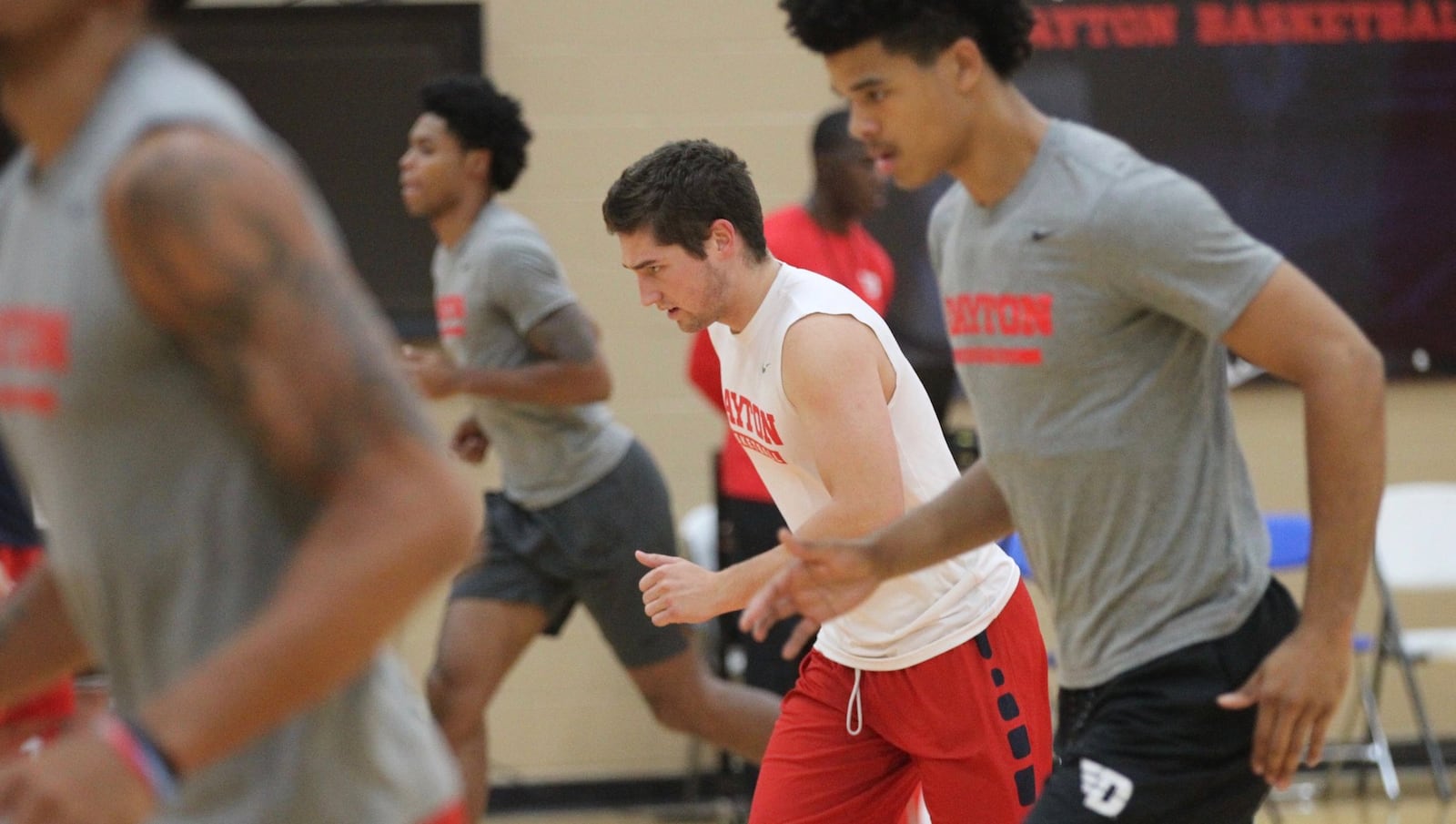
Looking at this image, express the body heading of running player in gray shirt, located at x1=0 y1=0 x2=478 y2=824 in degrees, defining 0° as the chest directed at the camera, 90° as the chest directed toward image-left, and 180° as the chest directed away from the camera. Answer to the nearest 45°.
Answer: approximately 45°

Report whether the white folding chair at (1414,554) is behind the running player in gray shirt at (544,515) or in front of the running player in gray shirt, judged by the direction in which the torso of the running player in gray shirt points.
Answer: behind

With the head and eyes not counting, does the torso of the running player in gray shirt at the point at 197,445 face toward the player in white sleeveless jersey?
no

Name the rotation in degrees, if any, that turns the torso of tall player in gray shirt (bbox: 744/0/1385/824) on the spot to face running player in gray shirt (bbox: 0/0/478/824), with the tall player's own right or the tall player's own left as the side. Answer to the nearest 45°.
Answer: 0° — they already face them

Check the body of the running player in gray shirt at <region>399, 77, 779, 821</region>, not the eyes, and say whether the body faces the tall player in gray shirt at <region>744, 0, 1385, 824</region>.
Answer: no

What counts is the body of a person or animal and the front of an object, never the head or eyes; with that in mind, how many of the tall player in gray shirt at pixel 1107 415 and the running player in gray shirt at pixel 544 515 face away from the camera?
0

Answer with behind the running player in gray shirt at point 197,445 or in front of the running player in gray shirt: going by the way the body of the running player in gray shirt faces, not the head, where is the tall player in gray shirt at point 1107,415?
behind

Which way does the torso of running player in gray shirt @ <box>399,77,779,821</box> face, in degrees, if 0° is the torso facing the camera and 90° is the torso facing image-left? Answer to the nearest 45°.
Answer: approximately 90°

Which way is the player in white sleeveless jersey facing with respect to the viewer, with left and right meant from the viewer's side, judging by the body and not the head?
facing the viewer and to the left of the viewer

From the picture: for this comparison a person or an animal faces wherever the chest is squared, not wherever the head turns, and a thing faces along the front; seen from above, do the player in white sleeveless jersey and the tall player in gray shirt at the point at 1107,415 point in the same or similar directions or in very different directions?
same or similar directions

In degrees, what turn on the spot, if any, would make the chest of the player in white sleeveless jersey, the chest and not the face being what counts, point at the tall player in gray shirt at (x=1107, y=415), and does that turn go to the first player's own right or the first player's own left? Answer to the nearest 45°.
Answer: approximately 90° to the first player's own left

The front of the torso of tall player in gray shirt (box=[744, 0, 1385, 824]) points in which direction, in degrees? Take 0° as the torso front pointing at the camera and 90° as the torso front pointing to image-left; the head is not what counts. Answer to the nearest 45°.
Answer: approximately 45°

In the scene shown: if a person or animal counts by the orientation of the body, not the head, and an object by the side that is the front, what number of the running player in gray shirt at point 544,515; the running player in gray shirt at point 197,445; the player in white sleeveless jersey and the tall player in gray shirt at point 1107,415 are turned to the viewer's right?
0

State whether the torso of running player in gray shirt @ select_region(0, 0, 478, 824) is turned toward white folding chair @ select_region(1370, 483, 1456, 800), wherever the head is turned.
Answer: no

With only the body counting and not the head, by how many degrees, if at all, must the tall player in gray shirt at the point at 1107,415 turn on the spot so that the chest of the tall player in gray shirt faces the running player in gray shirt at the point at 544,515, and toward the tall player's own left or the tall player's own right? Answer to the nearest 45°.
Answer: approximately 90° to the tall player's own right

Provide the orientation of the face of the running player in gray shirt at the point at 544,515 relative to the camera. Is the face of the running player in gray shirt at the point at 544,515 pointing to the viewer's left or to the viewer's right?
to the viewer's left
